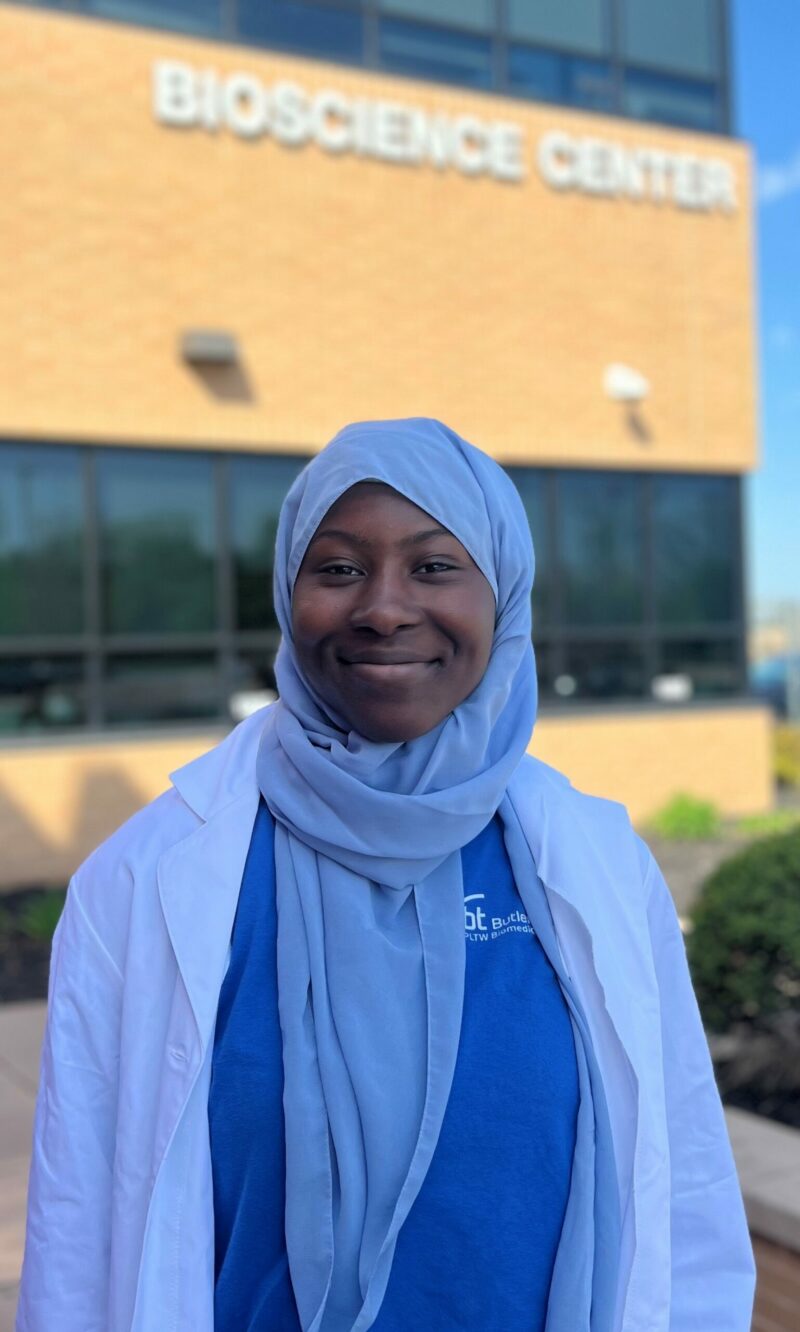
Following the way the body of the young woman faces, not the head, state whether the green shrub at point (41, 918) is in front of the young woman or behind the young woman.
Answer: behind

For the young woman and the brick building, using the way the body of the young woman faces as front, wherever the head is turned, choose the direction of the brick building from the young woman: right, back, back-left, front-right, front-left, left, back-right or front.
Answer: back

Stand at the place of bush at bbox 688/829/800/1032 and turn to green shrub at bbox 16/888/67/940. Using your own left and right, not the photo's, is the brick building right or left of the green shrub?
right

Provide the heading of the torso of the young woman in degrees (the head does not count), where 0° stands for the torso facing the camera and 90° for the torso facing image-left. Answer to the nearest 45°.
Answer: approximately 0°

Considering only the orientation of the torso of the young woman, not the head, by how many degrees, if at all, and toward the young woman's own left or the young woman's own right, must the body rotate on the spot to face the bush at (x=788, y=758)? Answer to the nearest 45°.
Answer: approximately 180°

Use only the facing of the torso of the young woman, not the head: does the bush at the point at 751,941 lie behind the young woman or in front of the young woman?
behind

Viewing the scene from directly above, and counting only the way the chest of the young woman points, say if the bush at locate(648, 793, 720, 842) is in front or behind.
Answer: behind
